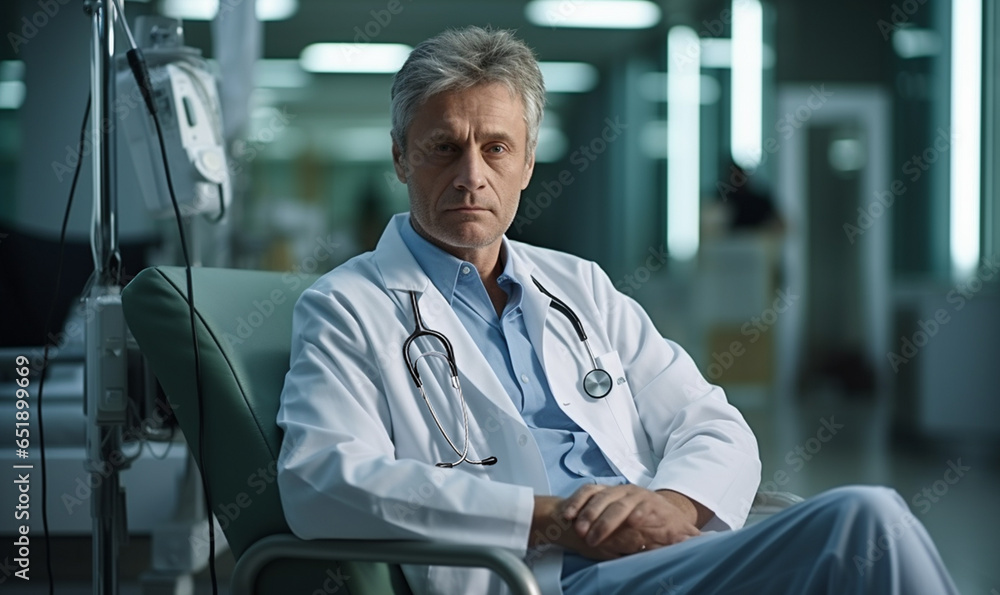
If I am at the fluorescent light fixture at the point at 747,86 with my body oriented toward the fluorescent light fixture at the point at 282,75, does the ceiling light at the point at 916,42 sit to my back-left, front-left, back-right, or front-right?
back-left

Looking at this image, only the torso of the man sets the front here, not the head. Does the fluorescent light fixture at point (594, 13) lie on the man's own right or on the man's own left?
on the man's own left

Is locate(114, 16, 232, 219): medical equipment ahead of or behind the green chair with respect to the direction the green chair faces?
behind

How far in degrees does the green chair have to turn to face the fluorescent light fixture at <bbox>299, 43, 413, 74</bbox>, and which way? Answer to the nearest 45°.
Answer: approximately 135° to its left

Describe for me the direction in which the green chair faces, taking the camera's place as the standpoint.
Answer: facing the viewer and to the right of the viewer

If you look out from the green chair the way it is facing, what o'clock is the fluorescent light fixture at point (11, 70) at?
The fluorescent light fixture is roughly at 7 o'clock from the green chair.

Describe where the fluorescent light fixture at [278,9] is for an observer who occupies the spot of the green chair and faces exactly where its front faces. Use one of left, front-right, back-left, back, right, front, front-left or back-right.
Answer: back-left

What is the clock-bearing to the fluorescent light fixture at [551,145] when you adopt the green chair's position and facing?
The fluorescent light fixture is roughly at 8 o'clock from the green chair.
